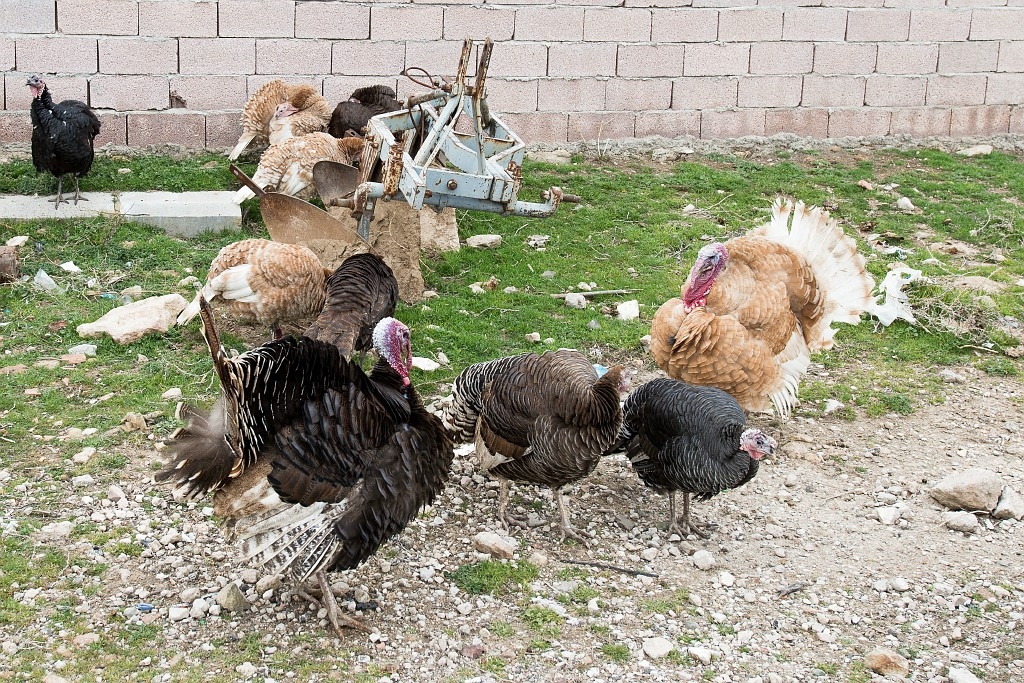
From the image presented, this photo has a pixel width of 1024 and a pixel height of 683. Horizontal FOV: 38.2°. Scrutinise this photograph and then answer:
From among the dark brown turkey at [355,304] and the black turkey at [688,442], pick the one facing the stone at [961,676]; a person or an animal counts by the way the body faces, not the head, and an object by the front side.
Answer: the black turkey at [688,442]

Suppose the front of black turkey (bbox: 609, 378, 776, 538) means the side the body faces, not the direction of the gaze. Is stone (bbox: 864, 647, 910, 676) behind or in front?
in front

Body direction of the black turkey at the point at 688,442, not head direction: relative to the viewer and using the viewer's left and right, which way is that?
facing the viewer and to the right of the viewer

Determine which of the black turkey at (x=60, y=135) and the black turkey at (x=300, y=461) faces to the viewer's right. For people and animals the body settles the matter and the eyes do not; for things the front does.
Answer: the black turkey at (x=300, y=461)

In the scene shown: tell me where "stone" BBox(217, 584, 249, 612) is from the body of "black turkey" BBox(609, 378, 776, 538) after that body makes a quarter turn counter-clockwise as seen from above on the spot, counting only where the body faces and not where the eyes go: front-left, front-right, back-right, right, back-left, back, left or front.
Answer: back

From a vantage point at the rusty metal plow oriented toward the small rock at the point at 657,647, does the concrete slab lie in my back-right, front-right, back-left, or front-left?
back-right

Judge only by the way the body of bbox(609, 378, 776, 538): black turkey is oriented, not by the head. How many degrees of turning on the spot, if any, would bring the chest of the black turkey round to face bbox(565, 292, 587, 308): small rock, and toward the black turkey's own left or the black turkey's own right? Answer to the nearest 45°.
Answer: approximately 135° to the black turkey's own left

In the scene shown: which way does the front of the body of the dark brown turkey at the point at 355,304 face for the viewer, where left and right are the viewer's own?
facing away from the viewer and to the right of the viewer

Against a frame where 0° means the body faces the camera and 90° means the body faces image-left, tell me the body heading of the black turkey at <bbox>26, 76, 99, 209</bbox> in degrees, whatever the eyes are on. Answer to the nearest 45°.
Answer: approximately 45°

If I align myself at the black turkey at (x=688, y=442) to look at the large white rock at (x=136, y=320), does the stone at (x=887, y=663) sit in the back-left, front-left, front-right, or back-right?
back-left

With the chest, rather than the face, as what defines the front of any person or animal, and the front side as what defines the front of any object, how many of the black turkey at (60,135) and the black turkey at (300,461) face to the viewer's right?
1

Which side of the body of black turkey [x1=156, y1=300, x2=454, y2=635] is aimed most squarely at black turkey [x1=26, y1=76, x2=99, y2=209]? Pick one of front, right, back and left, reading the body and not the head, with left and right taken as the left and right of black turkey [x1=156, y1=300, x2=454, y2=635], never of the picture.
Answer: left

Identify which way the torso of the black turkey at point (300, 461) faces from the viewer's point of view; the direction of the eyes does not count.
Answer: to the viewer's right
